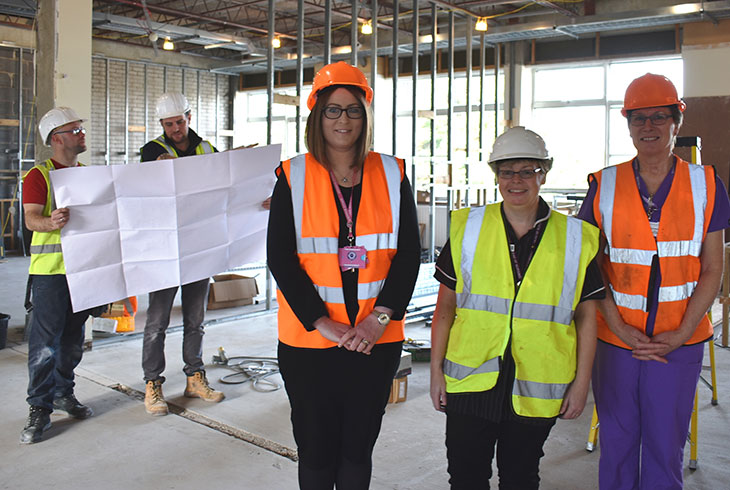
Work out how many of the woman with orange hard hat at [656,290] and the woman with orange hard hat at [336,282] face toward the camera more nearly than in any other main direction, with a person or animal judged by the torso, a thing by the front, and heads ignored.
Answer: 2

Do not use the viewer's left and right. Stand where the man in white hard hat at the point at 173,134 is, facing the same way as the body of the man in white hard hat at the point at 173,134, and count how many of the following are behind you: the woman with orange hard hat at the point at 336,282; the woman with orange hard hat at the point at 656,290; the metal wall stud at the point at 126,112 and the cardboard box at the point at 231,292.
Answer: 2

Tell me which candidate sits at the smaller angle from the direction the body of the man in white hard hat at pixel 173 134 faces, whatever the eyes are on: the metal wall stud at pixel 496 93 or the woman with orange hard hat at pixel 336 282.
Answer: the woman with orange hard hat

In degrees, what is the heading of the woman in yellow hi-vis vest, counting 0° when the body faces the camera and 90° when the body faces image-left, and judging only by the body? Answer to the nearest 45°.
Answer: approximately 0°

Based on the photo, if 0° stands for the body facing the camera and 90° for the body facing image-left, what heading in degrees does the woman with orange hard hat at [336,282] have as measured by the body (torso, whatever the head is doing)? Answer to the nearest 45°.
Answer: approximately 0°

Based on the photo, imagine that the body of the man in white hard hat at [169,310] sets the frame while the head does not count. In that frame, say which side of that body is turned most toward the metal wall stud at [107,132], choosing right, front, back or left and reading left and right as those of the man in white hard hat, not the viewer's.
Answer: back

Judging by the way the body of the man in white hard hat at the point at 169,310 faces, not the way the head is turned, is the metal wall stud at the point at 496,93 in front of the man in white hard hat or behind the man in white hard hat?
behind

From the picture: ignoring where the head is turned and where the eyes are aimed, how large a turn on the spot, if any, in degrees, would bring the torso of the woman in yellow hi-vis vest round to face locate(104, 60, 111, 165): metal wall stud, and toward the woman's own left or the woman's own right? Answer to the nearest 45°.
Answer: approximately 135° to the woman's own right
